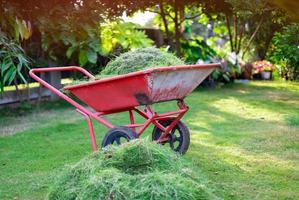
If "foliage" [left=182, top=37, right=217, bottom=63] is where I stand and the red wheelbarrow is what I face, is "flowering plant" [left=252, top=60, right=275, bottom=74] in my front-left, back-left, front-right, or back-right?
back-left

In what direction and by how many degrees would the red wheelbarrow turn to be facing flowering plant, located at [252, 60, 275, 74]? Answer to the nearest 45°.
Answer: approximately 90° to its left

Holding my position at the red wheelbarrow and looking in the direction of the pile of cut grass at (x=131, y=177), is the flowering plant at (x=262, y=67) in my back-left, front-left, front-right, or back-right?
back-left

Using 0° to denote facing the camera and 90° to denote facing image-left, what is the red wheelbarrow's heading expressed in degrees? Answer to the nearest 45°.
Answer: approximately 315°

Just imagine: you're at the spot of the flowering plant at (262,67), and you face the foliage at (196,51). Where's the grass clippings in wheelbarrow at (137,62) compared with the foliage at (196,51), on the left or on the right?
left

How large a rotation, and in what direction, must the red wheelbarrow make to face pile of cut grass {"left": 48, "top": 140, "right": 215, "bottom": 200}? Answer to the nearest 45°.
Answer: approximately 45° to its right

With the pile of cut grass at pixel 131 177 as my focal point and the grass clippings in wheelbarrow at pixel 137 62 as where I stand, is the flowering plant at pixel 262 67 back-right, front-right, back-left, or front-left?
back-left

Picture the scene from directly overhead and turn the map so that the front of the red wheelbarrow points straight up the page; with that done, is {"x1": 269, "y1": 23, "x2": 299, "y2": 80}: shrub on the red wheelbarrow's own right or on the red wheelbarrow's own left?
on the red wheelbarrow's own left

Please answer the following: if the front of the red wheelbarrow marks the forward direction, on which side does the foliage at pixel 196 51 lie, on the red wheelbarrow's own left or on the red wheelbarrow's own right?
on the red wheelbarrow's own left
